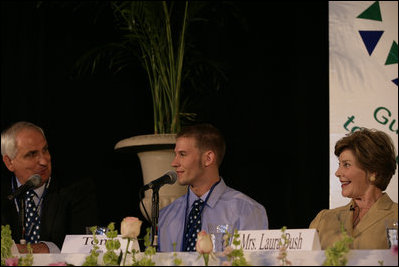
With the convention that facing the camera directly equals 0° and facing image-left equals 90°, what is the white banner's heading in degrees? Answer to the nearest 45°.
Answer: approximately 0°

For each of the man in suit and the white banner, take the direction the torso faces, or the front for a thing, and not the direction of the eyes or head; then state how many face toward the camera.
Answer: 2

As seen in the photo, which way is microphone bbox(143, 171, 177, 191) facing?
to the viewer's right

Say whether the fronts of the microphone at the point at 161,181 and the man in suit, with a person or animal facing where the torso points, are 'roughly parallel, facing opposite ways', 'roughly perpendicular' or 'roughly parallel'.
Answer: roughly perpendicular

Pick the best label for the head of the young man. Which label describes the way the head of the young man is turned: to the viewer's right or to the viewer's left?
to the viewer's left

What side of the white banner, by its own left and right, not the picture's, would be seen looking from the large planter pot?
right

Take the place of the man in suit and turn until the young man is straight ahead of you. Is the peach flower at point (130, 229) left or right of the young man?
right

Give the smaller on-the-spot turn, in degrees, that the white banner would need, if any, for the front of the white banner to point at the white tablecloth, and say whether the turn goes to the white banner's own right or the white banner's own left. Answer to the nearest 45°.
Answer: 0° — it already faces it

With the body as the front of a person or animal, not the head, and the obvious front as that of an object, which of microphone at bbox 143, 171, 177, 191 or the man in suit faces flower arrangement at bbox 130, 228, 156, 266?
the man in suit

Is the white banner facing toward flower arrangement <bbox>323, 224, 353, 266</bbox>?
yes
